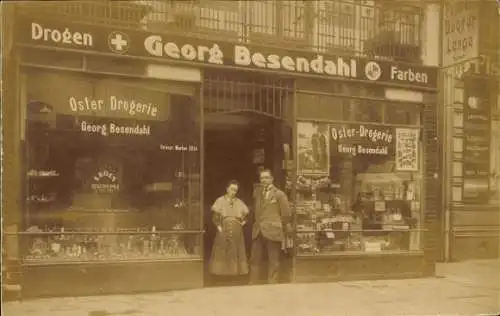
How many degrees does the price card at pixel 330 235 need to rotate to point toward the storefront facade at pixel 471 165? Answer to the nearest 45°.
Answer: approximately 135° to its left

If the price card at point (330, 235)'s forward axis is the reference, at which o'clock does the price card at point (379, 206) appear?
the price card at point (379, 206) is roughly at 8 o'clock from the price card at point (330, 235).

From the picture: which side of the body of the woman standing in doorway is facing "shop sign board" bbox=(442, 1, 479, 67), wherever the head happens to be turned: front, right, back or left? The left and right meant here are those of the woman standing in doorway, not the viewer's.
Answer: left

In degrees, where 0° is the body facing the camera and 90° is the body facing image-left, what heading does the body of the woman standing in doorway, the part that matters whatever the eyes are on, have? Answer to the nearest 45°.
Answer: approximately 0°

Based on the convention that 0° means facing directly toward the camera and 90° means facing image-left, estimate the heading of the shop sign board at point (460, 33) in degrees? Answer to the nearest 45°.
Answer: approximately 315°
